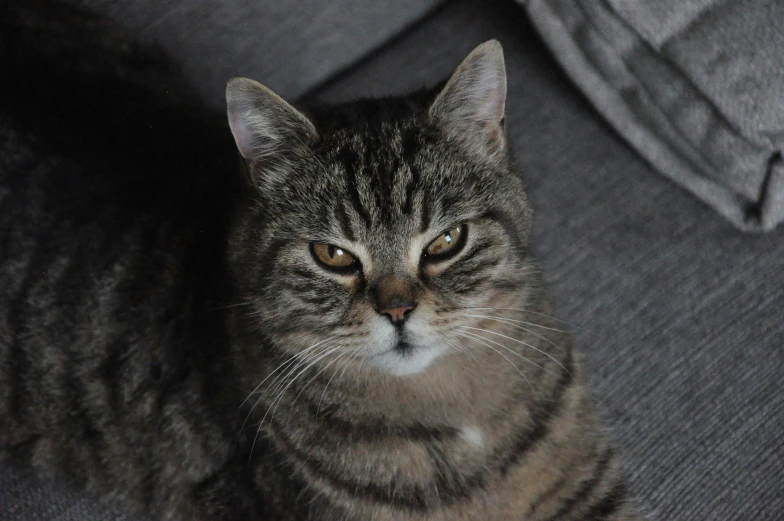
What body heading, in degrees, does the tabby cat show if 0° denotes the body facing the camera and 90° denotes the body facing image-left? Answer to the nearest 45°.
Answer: approximately 315°
